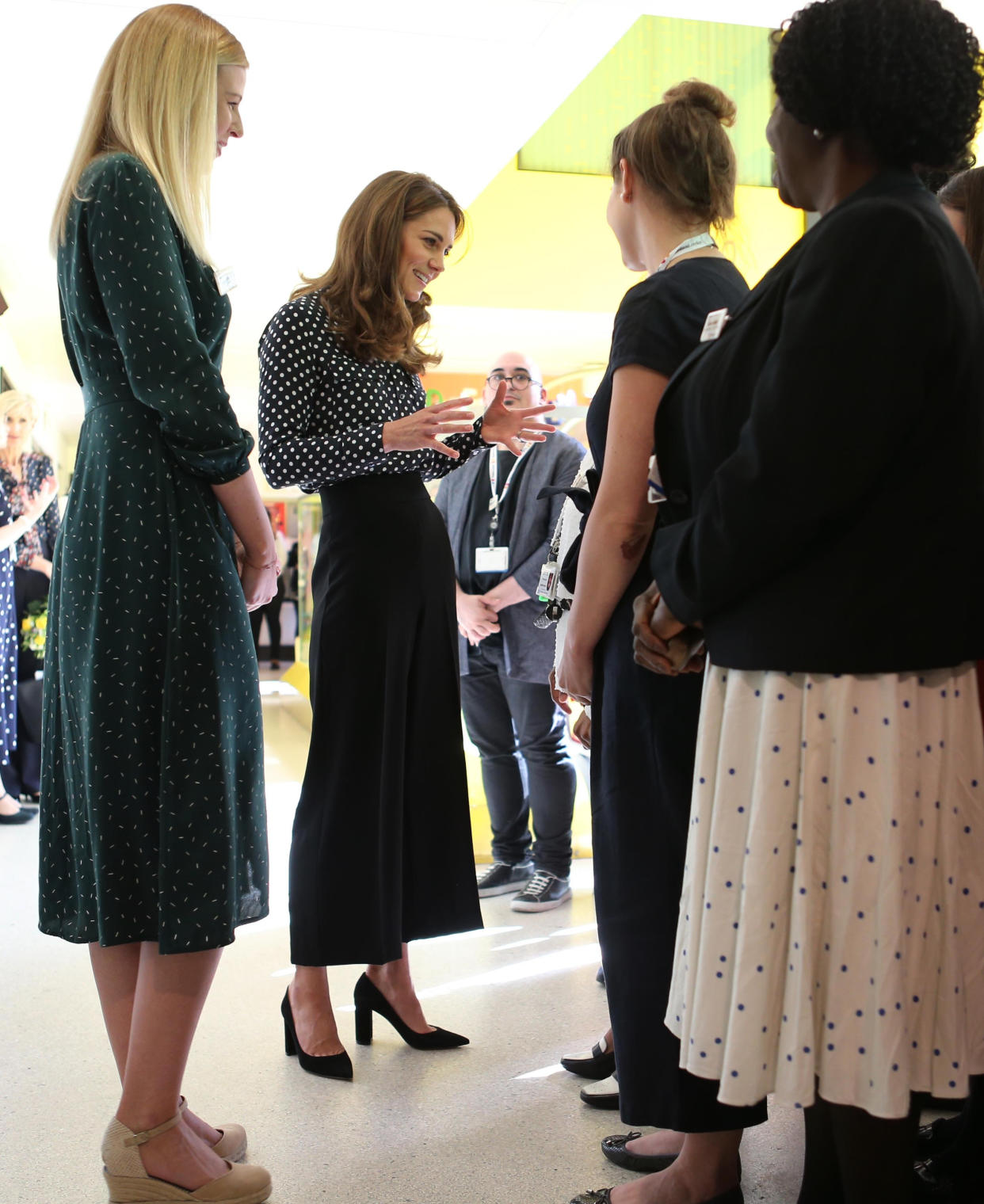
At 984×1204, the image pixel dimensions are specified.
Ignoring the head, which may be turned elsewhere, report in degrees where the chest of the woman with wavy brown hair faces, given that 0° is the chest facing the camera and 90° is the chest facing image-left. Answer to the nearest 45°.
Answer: approximately 315°

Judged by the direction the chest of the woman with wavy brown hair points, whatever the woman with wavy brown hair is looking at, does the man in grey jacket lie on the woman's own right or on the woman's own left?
on the woman's own left

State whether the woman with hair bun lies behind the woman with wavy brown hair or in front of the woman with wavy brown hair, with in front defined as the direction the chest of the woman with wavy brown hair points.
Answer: in front

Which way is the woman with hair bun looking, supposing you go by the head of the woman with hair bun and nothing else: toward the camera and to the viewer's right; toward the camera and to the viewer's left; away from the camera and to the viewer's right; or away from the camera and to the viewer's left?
away from the camera and to the viewer's left

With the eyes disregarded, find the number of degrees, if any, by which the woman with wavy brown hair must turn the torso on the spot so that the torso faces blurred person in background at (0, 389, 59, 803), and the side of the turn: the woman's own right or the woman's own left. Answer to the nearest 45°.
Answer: approximately 180°

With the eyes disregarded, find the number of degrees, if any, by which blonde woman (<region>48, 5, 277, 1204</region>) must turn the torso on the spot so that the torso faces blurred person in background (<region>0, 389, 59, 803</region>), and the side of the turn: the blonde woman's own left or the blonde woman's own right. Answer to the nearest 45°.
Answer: approximately 90° to the blonde woman's own left

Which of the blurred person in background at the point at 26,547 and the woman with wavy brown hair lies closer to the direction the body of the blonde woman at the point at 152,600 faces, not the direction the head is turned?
the woman with wavy brown hair

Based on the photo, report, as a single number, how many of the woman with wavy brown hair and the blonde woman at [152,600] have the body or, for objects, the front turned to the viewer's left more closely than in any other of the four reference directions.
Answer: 0

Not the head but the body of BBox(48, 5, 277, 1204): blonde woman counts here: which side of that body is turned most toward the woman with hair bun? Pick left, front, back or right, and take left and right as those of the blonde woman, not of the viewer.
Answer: front

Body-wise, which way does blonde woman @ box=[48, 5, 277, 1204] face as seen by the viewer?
to the viewer's right

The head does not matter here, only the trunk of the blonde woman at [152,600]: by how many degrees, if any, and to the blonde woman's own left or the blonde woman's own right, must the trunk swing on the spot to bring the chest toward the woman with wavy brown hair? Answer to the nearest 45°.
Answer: approximately 45° to the blonde woman's own left

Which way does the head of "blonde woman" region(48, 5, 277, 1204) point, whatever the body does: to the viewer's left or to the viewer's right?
to the viewer's right

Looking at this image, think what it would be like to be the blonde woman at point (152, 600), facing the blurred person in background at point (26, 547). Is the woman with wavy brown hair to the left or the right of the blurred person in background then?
right
